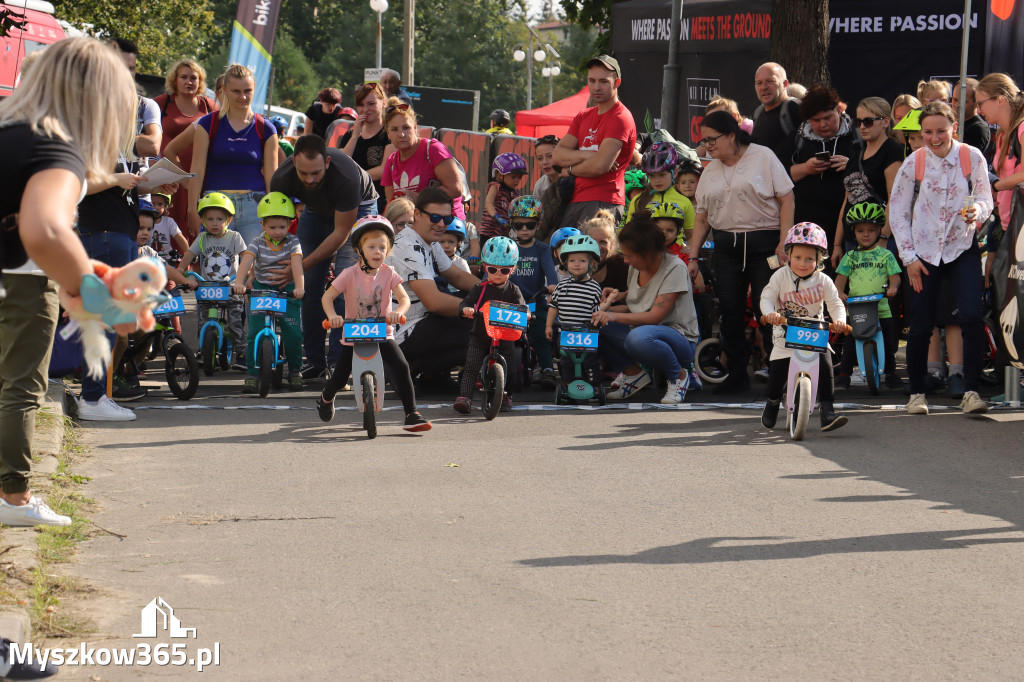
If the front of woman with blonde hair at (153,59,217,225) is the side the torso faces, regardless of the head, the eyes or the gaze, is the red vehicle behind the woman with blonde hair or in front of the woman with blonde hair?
behind

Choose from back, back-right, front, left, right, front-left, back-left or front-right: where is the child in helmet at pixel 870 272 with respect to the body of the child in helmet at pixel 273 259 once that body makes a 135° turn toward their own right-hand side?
back-right

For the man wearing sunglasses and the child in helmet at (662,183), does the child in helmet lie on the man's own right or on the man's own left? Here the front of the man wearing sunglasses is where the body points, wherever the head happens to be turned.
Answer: on the man's own left

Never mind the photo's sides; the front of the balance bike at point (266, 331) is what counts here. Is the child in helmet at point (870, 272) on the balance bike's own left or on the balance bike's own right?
on the balance bike's own left

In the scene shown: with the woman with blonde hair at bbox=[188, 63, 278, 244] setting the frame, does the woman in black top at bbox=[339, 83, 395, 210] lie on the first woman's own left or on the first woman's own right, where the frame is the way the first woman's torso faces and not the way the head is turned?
on the first woman's own left

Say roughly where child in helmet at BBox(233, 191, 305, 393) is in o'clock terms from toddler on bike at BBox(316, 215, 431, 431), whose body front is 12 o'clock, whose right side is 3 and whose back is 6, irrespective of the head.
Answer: The child in helmet is roughly at 5 o'clock from the toddler on bike.

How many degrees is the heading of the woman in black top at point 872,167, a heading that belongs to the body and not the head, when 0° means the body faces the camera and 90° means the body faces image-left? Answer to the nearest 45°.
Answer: approximately 45°

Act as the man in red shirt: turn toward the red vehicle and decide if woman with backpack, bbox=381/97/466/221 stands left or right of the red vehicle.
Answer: left

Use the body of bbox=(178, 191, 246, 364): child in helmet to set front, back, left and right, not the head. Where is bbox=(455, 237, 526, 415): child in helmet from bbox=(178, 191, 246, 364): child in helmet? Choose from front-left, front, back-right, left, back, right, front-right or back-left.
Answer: front-left
